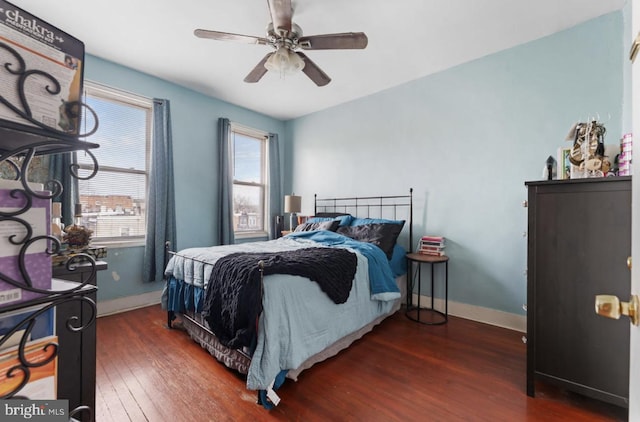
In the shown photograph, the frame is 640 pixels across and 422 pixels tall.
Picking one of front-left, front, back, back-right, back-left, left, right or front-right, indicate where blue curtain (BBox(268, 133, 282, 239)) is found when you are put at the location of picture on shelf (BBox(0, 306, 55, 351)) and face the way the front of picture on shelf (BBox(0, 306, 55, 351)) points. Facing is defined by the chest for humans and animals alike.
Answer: left

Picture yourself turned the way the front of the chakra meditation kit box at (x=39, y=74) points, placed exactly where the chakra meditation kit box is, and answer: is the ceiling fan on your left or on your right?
on your left

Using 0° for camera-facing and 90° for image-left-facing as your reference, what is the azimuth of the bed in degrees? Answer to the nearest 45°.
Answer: approximately 45°

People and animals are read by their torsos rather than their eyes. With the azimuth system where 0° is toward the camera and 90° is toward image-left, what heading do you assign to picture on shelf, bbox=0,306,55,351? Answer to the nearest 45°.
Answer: approximately 315°

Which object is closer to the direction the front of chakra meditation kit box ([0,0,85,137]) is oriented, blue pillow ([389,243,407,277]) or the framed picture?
the framed picture

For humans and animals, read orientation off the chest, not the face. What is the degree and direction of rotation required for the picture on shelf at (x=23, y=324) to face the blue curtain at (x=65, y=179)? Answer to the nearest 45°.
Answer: approximately 135° to its left

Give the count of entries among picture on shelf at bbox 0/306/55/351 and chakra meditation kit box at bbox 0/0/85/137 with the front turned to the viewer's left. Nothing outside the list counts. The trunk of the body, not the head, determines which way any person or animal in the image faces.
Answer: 0

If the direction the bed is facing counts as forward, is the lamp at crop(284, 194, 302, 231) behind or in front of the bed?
behind

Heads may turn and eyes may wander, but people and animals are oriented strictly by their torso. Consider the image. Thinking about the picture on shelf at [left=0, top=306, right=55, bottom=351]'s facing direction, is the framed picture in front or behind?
in front

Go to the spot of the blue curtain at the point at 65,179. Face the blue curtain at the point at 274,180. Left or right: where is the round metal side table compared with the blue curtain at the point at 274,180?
right

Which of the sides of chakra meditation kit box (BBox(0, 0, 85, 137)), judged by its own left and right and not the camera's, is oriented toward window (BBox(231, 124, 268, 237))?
left

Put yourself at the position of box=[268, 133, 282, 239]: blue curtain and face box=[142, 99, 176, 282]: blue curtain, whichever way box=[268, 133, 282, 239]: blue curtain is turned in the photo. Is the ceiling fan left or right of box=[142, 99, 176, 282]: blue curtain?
left

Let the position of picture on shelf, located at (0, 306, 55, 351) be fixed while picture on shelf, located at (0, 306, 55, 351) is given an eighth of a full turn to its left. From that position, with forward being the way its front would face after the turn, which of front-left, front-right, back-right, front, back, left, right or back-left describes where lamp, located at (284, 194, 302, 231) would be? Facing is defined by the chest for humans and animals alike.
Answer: front-left

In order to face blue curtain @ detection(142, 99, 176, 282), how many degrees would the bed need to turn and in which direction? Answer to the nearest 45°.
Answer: approximately 90° to its right
